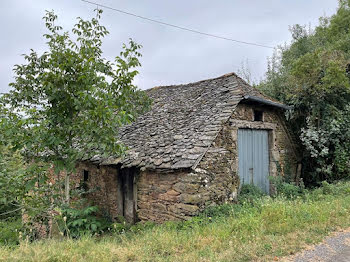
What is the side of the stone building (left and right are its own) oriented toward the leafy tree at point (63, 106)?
right

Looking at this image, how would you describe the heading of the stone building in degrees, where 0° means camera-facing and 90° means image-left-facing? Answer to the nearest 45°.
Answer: approximately 315°

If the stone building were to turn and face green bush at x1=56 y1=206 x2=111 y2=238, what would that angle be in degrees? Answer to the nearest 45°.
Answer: approximately 90° to its right
